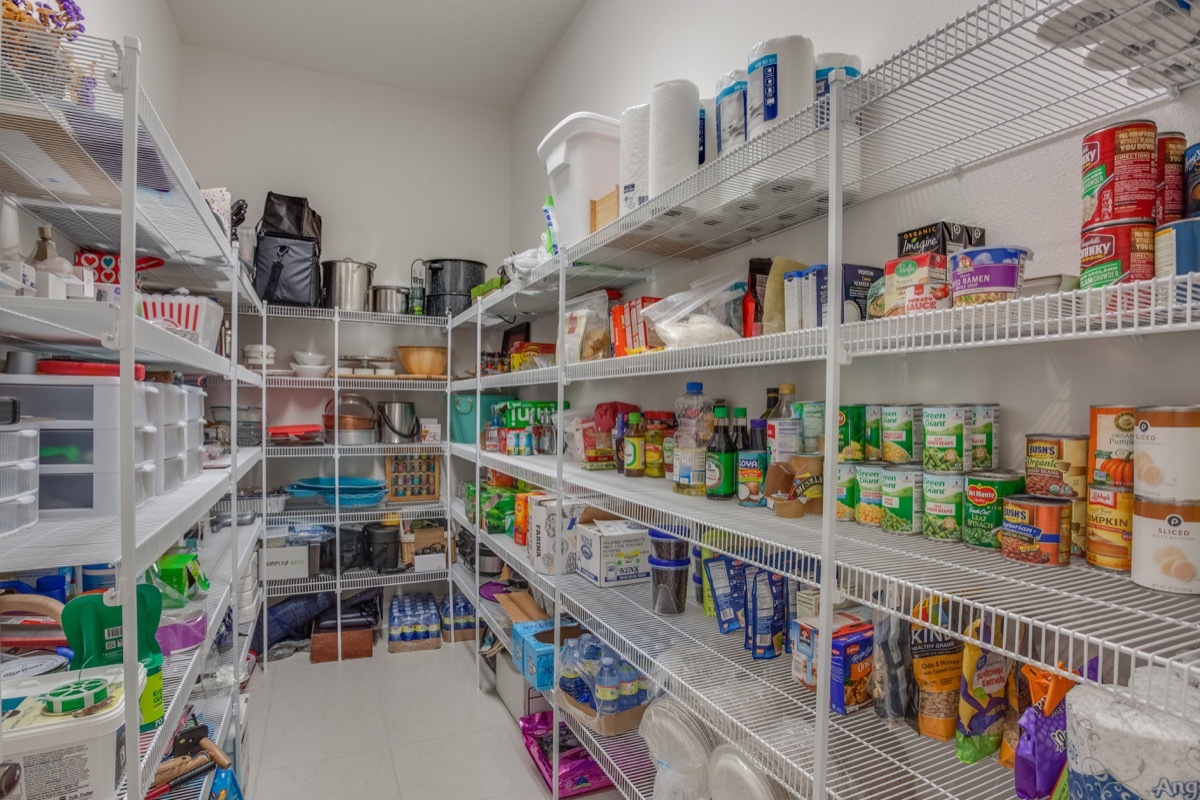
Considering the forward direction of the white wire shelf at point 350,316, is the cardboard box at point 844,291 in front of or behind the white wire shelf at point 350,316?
in front

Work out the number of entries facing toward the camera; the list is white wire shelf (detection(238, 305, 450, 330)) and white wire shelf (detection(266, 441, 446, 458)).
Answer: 2

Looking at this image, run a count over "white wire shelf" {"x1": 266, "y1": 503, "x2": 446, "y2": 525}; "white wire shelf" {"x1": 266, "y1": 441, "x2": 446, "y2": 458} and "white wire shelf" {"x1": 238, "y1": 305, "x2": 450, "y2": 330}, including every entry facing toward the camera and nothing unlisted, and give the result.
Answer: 3

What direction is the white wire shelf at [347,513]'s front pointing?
toward the camera

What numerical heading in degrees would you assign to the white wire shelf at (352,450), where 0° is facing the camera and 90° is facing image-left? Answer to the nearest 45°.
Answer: approximately 0°

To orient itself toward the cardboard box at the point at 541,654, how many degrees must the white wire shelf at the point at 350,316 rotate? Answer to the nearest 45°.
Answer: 0° — it already faces it

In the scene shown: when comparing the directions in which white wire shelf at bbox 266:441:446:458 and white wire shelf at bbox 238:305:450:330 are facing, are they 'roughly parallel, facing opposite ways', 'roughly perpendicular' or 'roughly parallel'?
roughly parallel

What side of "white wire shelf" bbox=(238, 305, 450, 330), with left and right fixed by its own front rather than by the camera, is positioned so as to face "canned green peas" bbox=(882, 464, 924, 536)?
front

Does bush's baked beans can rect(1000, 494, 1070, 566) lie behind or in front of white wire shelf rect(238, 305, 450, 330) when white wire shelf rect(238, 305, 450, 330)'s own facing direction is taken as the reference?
in front

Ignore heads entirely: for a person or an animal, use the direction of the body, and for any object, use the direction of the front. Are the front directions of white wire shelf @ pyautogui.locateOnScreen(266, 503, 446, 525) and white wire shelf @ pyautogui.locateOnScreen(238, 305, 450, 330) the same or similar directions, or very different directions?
same or similar directions

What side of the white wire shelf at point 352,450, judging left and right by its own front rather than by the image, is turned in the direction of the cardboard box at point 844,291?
front

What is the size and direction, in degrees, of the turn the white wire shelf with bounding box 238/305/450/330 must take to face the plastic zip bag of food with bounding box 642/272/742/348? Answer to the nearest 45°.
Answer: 0° — it already faces it

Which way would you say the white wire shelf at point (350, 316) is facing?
toward the camera

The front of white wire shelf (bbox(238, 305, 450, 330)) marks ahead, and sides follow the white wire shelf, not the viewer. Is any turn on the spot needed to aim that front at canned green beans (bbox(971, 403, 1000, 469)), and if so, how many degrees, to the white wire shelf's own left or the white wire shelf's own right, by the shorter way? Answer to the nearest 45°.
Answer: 0° — it already faces it

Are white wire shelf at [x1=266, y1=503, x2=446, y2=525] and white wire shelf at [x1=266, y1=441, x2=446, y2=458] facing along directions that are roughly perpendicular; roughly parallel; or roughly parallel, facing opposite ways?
roughly parallel

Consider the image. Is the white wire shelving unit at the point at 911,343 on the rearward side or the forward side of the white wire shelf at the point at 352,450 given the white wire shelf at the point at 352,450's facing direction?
on the forward side

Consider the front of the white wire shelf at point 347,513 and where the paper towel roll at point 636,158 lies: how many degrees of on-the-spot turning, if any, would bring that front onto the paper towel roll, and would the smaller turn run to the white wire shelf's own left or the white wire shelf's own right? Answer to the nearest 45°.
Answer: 0° — it already faces it

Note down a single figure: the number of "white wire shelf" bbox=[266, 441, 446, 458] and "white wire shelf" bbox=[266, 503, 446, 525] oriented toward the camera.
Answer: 2
